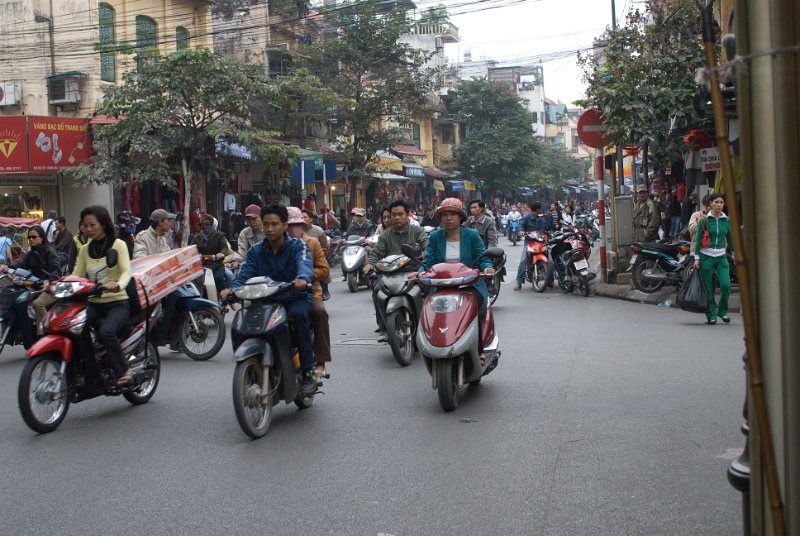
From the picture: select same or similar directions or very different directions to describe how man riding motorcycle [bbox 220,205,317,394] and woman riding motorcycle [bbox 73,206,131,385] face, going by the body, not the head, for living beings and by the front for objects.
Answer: same or similar directions

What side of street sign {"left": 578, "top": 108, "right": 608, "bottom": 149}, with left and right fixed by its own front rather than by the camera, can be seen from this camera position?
front

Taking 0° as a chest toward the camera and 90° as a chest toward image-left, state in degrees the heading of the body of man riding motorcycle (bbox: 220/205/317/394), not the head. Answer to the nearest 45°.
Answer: approximately 45°

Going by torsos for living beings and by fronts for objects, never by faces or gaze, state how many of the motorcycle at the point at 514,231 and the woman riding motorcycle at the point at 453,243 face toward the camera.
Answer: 2

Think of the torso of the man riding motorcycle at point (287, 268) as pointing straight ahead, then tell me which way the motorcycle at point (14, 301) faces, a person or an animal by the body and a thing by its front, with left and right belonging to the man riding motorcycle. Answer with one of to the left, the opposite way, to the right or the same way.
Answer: the same way

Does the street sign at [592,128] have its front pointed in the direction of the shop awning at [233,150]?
no

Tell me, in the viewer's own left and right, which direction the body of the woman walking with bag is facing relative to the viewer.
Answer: facing the viewer

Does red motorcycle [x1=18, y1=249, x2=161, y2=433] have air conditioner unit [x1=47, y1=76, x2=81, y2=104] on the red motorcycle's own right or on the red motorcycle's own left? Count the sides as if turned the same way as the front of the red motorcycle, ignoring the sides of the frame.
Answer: on the red motorcycle's own right

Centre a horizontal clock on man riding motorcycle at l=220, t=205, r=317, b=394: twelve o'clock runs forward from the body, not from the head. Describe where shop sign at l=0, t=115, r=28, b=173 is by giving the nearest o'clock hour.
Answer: The shop sign is roughly at 4 o'clock from the man riding motorcycle.

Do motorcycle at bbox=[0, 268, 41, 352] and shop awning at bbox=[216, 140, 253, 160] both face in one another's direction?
no

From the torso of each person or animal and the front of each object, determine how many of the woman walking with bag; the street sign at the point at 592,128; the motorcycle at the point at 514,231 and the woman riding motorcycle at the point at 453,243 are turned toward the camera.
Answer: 4

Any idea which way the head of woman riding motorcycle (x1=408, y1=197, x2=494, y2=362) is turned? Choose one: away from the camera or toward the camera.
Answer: toward the camera

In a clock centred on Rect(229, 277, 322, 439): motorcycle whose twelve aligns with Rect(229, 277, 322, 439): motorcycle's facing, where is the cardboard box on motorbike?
The cardboard box on motorbike is roughly at 4 o'clock from the motorcycle.

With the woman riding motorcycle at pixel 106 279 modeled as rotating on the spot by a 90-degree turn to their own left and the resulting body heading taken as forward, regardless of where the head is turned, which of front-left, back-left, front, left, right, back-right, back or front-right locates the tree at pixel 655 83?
left

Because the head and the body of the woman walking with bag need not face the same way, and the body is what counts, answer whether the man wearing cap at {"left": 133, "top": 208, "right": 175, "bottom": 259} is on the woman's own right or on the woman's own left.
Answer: on the woman's own right

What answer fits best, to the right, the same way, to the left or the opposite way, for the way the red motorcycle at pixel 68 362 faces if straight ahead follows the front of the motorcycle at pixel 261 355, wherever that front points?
the same way

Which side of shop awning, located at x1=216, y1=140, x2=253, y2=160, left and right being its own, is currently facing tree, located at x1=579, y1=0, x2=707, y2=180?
front

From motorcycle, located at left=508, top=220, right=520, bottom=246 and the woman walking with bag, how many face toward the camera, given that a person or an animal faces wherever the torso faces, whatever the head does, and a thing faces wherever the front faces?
2

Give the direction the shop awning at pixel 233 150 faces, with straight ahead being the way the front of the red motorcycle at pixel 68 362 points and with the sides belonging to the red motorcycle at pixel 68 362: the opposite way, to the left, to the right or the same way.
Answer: to the left

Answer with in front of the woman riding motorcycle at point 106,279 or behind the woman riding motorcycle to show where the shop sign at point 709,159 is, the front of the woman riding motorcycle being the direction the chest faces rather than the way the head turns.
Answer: behind

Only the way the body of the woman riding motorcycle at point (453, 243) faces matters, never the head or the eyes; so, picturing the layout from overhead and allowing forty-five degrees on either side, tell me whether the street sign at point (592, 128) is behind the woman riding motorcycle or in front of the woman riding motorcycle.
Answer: behind

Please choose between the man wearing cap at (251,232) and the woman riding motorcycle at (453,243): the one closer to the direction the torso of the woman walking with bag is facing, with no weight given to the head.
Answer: the woman riding motorcycle

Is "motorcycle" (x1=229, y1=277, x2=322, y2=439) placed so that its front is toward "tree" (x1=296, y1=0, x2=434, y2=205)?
no
